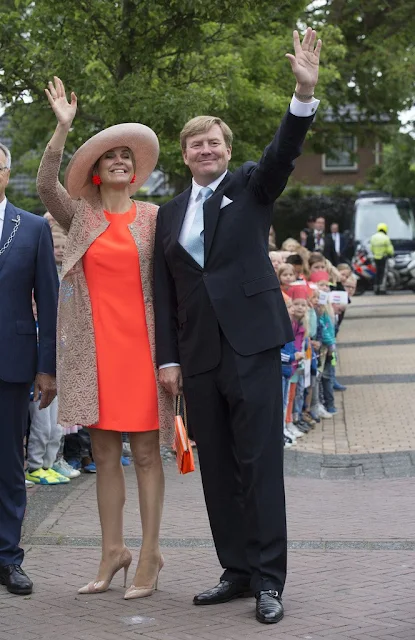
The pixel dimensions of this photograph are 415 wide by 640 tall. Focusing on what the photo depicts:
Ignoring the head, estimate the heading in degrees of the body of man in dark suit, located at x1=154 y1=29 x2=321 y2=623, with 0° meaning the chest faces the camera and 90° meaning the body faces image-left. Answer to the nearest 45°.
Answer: approximately 45°

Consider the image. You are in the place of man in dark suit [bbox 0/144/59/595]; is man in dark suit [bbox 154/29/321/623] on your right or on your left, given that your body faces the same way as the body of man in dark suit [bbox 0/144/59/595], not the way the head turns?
on your left

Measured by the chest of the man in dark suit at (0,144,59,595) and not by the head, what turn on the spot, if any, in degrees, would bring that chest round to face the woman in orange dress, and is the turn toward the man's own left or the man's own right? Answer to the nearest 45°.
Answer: approximately 45° to the man's own left

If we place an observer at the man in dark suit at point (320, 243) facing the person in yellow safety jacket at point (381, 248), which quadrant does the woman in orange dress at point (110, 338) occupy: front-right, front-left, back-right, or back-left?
back-right

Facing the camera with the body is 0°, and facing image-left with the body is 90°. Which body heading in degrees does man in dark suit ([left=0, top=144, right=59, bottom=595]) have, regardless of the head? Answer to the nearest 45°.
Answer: approximately 0°

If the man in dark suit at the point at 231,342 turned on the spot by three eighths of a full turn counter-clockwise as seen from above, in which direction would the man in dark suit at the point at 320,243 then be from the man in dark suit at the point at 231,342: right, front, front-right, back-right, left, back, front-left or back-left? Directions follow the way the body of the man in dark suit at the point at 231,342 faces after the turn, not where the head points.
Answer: left

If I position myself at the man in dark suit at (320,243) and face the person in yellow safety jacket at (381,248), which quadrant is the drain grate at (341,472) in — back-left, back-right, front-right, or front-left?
back-right
